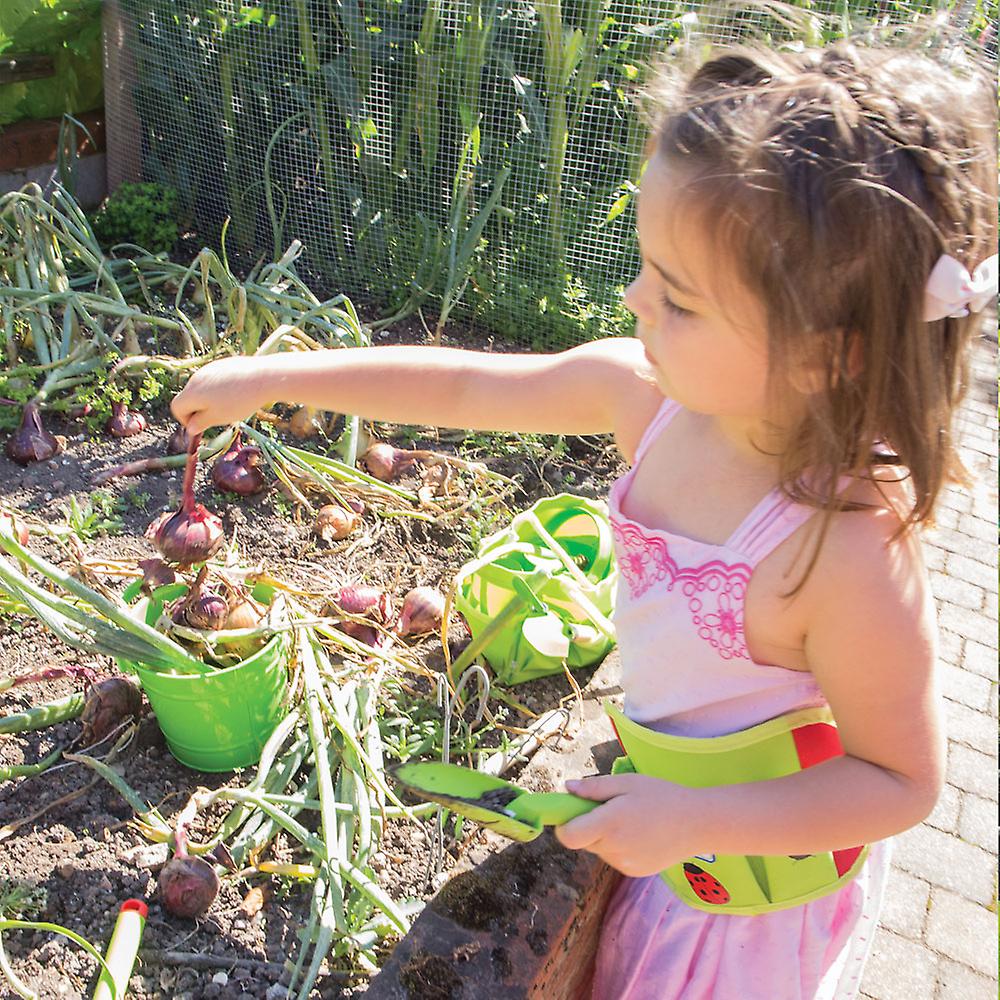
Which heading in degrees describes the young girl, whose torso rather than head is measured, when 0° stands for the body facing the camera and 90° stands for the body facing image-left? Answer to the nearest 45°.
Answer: approximately 45°

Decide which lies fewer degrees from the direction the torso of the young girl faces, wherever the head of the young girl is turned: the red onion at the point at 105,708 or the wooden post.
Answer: the red onion

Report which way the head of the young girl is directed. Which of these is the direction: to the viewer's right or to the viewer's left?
to the viewer's left

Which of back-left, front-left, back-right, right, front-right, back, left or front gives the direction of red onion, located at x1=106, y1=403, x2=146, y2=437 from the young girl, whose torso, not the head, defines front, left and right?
right

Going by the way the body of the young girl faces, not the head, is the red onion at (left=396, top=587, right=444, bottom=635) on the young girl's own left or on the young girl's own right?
on the young girl's own right

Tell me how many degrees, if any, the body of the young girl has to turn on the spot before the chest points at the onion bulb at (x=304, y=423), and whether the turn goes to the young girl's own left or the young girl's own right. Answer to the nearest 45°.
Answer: approximately 90° to the young girl's own right

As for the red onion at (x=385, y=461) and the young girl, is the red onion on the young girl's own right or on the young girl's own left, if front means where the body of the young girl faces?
on the young girl's own right

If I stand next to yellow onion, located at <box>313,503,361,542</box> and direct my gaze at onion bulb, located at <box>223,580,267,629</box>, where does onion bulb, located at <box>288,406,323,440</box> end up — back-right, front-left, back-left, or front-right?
back-right
